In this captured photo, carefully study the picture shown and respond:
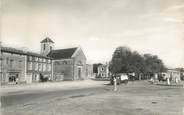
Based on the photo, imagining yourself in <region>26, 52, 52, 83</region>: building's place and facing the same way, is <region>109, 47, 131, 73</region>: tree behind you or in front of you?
in front

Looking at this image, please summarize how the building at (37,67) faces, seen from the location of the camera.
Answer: facing the viewer and to the right of the viewer

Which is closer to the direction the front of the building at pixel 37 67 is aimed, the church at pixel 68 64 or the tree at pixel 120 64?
the tree

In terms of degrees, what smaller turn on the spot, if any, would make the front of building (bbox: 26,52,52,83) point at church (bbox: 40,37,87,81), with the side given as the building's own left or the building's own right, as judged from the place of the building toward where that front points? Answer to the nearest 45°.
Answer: approximately 90° to the building's own left

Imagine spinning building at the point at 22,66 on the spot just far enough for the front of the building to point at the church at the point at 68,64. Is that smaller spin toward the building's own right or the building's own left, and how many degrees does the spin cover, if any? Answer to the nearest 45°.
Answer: approximately 90° to the building's own left

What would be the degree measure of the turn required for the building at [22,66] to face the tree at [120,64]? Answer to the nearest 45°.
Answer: approximately 45° to its left

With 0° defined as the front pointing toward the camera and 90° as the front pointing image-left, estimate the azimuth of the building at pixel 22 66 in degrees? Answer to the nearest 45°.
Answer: approximately 315°
